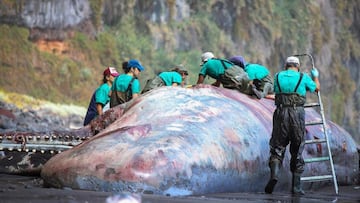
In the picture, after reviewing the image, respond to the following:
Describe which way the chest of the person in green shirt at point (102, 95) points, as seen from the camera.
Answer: to the viewer's right

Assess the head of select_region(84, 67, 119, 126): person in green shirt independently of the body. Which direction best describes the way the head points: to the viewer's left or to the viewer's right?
to the viewer's right

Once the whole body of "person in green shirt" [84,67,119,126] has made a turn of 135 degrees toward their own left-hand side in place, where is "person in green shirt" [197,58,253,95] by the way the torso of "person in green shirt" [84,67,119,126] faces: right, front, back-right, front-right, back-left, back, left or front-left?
back

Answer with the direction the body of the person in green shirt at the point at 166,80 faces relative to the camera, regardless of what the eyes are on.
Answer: to the viewer's right

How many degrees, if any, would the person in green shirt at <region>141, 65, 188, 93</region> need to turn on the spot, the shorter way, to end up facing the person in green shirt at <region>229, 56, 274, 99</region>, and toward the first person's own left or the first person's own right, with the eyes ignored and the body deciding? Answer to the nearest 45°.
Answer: approximately 45° to the first person's own right

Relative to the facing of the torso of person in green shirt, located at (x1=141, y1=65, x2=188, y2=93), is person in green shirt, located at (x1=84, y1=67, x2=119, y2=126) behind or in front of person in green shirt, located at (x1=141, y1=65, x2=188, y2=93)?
behind

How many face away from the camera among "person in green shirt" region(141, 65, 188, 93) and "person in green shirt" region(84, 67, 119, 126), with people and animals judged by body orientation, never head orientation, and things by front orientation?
0

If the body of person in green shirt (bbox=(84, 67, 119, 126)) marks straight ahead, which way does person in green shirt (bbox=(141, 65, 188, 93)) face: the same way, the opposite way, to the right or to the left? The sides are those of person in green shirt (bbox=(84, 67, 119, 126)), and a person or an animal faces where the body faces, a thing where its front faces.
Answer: the same way
